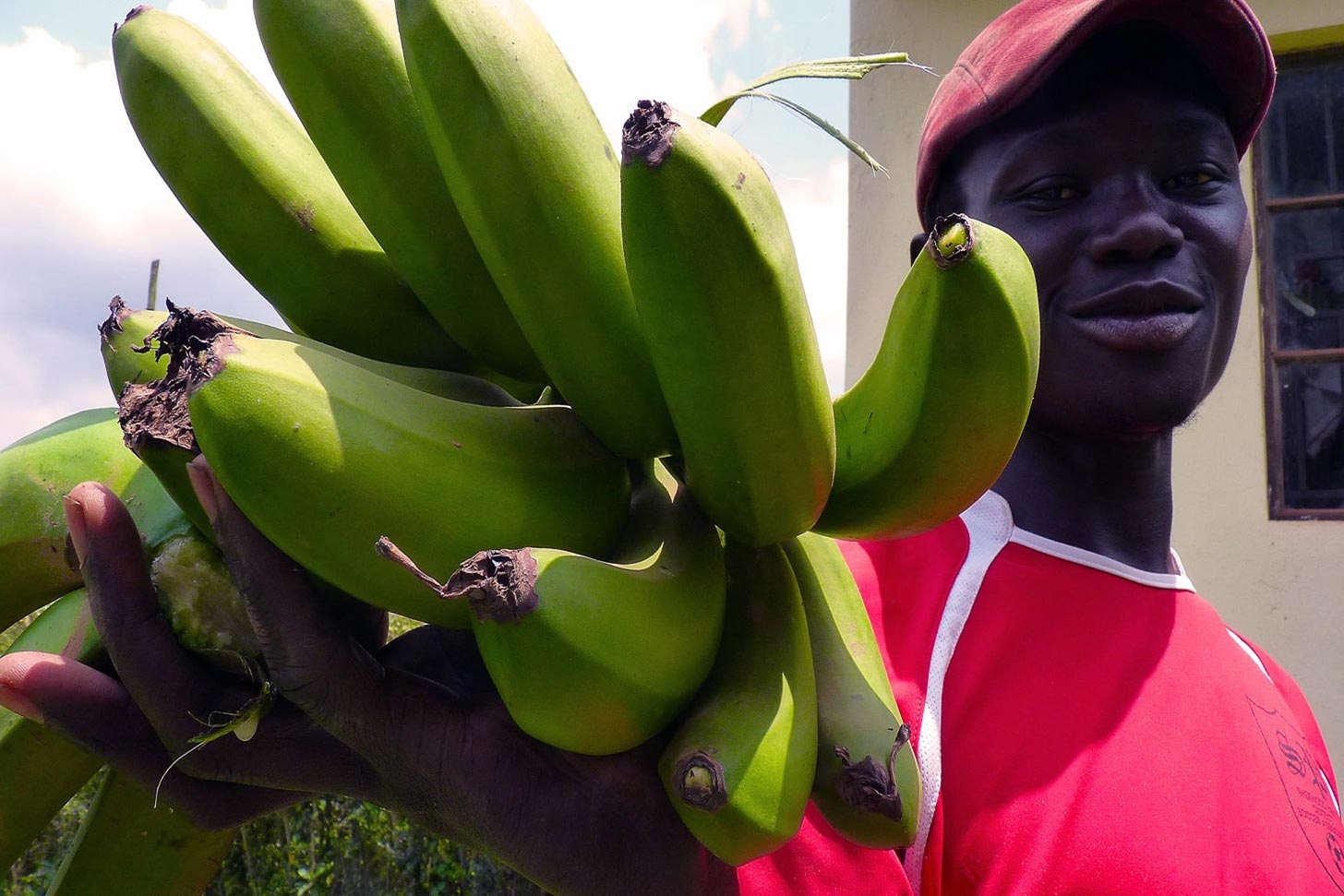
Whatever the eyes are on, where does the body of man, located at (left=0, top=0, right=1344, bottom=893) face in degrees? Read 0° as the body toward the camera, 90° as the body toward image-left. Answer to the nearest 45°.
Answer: approximately 315°
